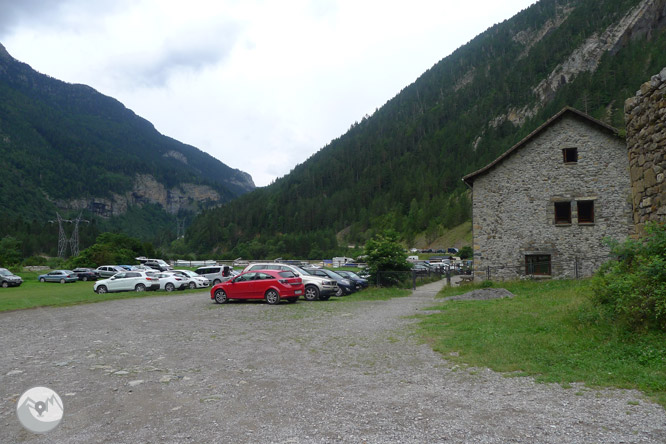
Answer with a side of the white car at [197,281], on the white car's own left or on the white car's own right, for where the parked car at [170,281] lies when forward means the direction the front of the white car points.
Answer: on the white car's own right

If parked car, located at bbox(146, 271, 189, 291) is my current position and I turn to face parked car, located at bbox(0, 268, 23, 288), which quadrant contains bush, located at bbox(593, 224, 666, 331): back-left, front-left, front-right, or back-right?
back-left

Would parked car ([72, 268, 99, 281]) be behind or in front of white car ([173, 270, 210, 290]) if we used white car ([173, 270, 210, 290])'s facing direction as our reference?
behind

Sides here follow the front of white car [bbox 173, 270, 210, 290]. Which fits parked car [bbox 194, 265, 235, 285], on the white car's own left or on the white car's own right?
on the white car's own left

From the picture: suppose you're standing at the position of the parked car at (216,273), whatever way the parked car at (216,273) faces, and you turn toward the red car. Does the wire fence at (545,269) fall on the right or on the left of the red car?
left

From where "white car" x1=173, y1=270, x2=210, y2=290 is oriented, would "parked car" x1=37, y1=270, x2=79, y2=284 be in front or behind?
behind

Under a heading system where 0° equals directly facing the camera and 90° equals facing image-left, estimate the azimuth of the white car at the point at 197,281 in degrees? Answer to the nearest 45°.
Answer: approximately 315°
